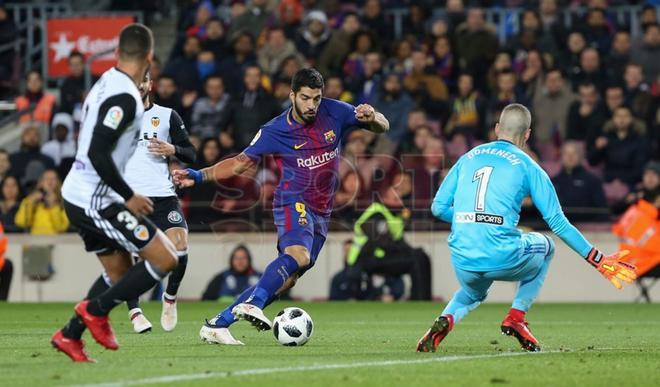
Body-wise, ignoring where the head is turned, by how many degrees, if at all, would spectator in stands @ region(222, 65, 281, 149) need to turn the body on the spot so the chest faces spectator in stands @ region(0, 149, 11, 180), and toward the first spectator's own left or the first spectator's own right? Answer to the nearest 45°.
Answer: approximately 90° to the first spectator's own right

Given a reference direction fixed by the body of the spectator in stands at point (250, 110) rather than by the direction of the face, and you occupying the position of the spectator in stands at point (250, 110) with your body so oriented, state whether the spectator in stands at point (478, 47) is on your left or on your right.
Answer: on your left

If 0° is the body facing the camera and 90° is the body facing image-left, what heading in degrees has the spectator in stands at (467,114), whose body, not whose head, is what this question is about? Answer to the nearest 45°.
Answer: approximately 0°

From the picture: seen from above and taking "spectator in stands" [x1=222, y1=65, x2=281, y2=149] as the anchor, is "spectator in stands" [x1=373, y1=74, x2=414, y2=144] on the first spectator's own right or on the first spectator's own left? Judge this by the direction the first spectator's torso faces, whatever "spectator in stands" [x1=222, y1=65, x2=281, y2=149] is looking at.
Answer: on the first spectator's own left
